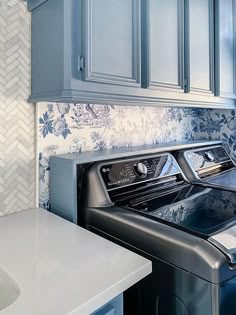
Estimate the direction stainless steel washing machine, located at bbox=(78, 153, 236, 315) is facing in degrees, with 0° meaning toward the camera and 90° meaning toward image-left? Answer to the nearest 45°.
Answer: approximately 315°

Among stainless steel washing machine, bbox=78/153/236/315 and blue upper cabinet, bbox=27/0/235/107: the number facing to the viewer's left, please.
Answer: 0

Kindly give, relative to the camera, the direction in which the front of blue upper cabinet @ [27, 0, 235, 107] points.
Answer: facing the viewer and to the right of the viewer
